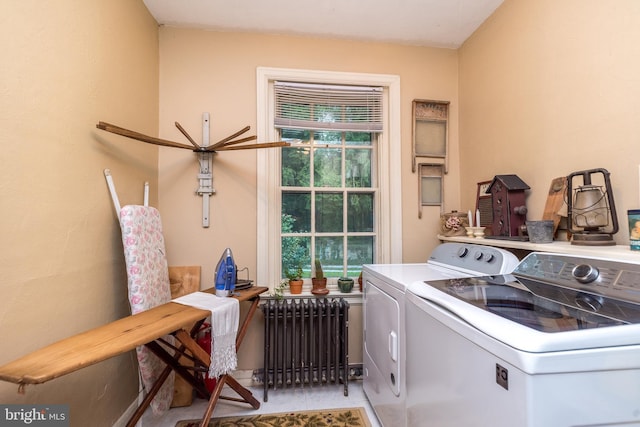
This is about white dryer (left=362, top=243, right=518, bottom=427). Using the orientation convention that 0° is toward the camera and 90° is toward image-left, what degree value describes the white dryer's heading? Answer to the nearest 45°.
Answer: approximately 45°

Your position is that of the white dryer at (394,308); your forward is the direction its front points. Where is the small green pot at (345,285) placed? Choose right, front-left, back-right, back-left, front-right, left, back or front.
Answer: right

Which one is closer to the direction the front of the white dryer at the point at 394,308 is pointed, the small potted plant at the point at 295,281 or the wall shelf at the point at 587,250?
the small potted plant

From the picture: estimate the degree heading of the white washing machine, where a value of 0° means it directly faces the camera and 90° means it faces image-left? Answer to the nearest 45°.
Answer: approximately 45°

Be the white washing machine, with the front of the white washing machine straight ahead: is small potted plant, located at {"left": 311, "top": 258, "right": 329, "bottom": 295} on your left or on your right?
on your right

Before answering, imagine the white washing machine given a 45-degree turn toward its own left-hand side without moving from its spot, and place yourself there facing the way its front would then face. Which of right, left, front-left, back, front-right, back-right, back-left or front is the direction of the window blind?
back-right

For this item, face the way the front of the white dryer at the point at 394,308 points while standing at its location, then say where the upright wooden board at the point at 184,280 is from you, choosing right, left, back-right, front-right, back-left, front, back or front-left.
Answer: front-right

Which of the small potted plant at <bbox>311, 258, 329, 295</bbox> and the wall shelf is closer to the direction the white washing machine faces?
the small potted plant

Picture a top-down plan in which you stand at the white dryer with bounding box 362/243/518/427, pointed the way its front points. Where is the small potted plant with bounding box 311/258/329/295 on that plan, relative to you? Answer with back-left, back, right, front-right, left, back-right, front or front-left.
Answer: right
